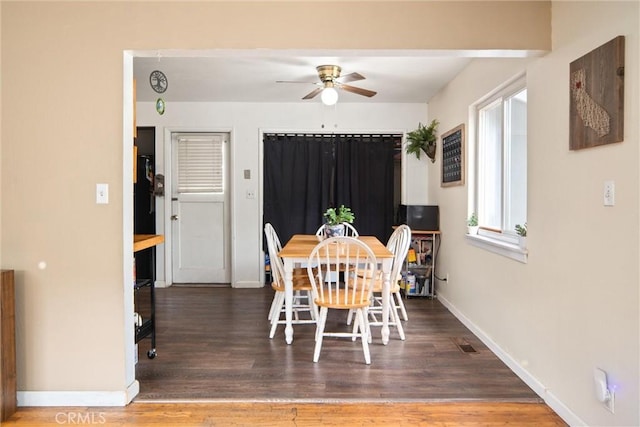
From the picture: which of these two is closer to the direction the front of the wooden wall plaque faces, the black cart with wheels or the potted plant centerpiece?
the black cart with wheels

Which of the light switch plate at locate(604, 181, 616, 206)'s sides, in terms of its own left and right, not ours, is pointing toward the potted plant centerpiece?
right

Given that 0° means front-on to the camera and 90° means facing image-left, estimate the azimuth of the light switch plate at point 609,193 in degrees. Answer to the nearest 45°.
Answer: approximately 45°

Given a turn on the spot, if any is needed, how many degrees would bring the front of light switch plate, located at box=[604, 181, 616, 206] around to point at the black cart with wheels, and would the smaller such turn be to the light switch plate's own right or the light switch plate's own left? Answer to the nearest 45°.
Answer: approximately 45° to the light switch plate's own right

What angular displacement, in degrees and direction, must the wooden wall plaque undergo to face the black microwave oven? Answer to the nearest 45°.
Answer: approximately 90° to its right

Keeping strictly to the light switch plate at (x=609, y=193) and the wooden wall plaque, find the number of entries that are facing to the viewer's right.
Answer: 0

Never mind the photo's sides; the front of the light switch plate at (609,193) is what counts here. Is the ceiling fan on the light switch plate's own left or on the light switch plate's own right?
on the light switch plate's own right

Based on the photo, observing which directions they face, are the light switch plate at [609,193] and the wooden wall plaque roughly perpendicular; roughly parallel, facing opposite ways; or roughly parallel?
roughly parallel

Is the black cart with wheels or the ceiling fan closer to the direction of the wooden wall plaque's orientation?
the black cart with wheels

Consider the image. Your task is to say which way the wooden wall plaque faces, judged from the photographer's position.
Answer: facing the viewer and to the left of the viewer
